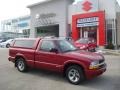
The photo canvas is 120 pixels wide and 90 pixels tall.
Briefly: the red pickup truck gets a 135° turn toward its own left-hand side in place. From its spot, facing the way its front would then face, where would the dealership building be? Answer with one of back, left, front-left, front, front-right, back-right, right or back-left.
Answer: front

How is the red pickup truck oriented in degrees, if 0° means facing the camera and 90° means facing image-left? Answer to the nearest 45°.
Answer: approximately 315°
